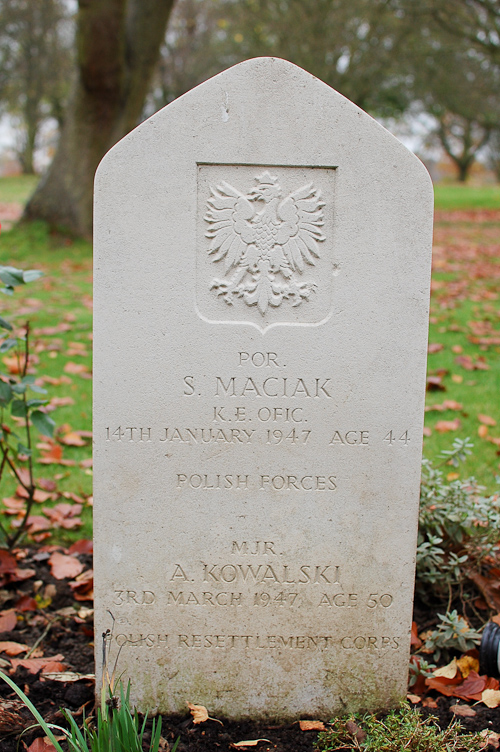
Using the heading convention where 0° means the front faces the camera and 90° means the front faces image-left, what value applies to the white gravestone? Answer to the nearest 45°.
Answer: approximately 0°

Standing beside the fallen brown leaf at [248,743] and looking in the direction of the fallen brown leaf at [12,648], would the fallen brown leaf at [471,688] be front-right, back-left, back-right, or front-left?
back-right

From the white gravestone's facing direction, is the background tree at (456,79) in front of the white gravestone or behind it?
behind

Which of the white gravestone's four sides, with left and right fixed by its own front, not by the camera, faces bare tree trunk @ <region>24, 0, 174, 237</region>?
back
